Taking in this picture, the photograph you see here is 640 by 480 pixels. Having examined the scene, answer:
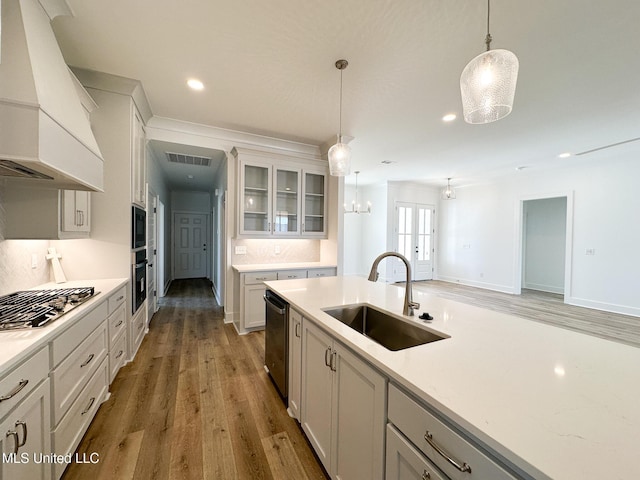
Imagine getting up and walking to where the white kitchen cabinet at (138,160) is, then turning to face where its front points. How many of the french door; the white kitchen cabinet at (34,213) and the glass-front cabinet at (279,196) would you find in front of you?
2

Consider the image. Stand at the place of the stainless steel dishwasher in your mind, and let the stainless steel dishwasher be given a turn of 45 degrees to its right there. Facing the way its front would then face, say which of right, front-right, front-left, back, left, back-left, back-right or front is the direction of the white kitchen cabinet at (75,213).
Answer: front-left

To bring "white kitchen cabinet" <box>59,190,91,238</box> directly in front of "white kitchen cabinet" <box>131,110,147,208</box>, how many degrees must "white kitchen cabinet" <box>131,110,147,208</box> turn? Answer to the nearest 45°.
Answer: approximately 135° to its right

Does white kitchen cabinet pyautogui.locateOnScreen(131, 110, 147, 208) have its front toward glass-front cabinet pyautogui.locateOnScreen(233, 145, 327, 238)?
yes

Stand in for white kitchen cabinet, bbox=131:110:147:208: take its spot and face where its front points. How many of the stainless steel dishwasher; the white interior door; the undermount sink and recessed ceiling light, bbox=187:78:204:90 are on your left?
1

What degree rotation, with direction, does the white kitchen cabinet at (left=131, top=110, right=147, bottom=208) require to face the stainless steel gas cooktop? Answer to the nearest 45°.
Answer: approximately 90° to its right

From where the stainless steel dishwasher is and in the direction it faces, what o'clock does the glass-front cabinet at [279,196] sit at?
The glass-front cabinet is roughly at 3 o'clock from the stainless steel dishwasher.

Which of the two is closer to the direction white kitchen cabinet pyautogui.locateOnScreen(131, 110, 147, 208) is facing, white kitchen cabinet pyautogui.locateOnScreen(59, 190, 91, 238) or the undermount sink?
the undermount sink

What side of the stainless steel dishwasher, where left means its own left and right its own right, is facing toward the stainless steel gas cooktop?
front

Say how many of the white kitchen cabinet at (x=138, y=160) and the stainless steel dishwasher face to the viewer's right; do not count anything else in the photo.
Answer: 1

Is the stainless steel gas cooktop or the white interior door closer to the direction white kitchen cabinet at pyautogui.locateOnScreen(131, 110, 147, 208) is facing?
the white interior door

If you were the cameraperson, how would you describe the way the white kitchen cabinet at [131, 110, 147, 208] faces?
facing to the right of the viewer

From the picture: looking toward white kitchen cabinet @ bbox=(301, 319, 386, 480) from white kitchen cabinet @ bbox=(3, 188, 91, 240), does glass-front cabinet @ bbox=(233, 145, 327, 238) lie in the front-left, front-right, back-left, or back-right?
front-left

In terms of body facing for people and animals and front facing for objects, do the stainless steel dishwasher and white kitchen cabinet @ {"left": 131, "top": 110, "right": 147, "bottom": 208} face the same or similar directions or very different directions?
very different directions

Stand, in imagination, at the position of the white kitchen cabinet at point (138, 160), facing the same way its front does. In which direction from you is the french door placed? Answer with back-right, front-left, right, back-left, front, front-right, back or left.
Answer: front

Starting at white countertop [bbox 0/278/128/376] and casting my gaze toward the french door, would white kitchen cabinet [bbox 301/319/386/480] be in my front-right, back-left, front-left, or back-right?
front-right

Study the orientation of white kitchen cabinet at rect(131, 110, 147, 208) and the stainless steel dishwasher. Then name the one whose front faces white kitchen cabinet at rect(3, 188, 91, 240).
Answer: the stainless steel dishwasher

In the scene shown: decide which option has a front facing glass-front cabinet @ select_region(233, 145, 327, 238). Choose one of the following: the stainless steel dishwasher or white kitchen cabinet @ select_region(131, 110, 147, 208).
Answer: the white kitchen cabinet

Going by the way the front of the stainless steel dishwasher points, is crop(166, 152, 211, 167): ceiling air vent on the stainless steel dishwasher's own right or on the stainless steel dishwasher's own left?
on the stainless steel dishwasher's own right

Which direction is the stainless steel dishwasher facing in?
to the viewer's left
